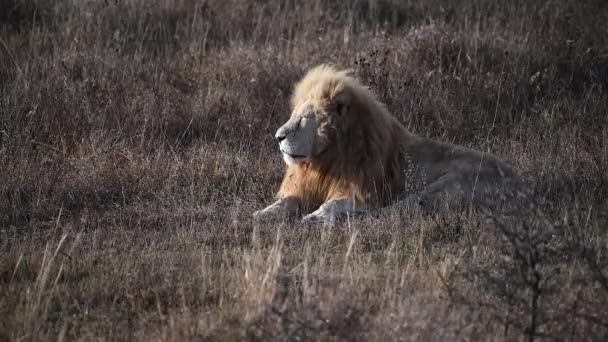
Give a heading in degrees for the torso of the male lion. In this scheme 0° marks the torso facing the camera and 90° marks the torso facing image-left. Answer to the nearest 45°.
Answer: approximately 45°
